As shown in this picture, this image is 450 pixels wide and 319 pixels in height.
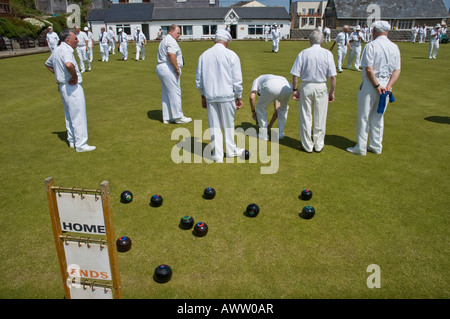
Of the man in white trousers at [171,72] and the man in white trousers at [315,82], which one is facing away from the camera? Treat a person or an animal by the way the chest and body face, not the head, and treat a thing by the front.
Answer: the man in white trousers at [315,82]

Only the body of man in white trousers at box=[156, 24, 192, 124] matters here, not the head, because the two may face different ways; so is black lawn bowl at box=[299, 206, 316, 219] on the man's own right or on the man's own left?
on the man's own right

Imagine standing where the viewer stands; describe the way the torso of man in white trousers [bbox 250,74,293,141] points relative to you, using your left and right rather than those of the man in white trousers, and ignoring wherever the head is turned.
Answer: facing away from the viewer and to the left of the viewer

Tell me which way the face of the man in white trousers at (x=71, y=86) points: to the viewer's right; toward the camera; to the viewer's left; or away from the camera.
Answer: to the viewer's right

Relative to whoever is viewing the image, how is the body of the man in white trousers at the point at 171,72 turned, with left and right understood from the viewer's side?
facing to the right of the viewer

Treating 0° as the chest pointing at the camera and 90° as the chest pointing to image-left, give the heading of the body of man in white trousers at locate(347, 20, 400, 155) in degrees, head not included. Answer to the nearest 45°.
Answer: approximately 135°

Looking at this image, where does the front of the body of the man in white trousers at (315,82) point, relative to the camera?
away from the camera

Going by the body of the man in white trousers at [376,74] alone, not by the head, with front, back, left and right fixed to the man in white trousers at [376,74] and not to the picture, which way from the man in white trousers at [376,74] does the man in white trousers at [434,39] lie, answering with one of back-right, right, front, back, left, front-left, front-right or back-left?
front-right

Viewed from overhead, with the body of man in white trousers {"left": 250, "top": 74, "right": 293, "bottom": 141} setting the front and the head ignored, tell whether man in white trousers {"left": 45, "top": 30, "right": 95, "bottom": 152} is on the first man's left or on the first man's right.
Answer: on the first man's left
